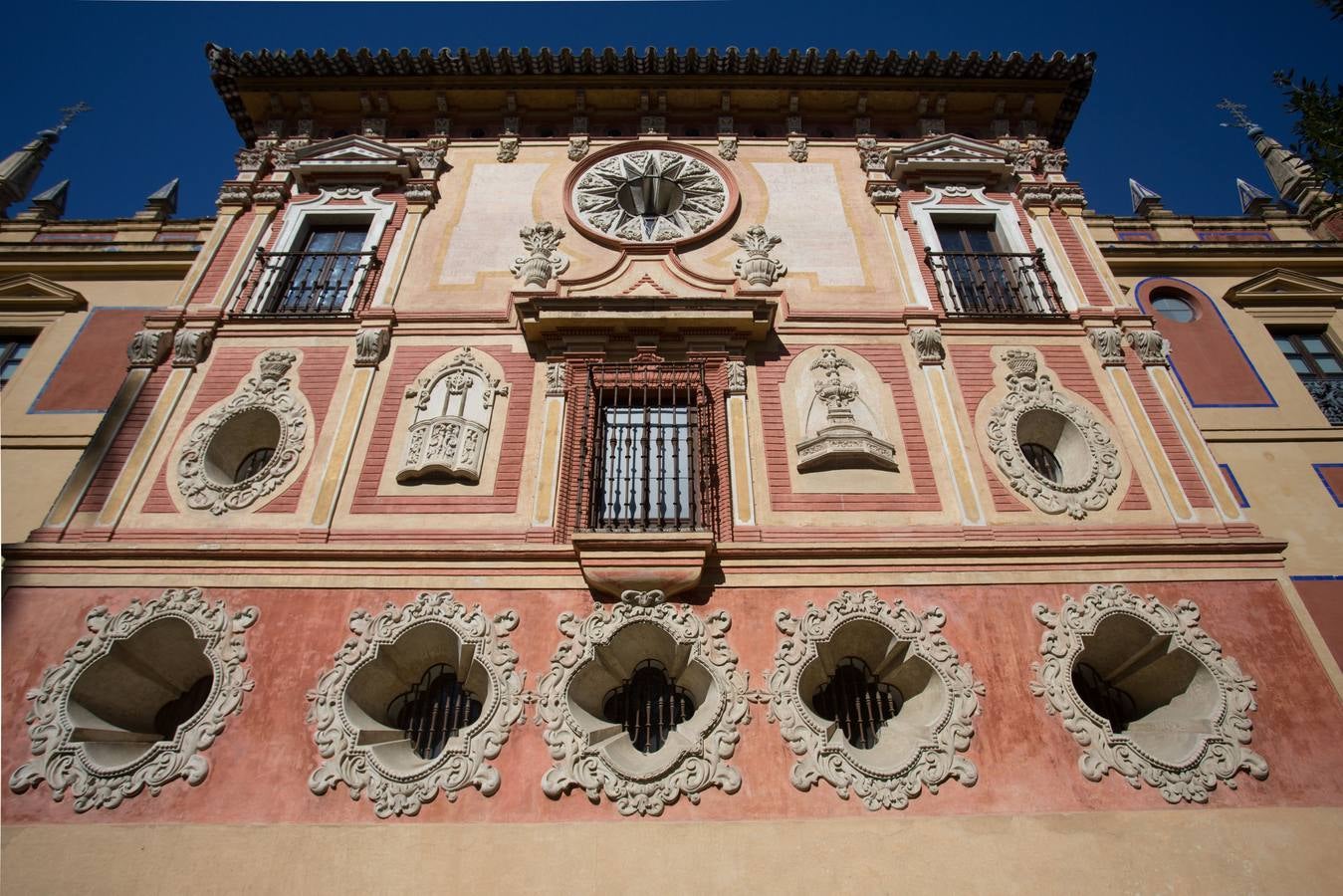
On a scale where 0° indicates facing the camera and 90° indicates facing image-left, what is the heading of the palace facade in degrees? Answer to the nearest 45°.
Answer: approximately 0°
